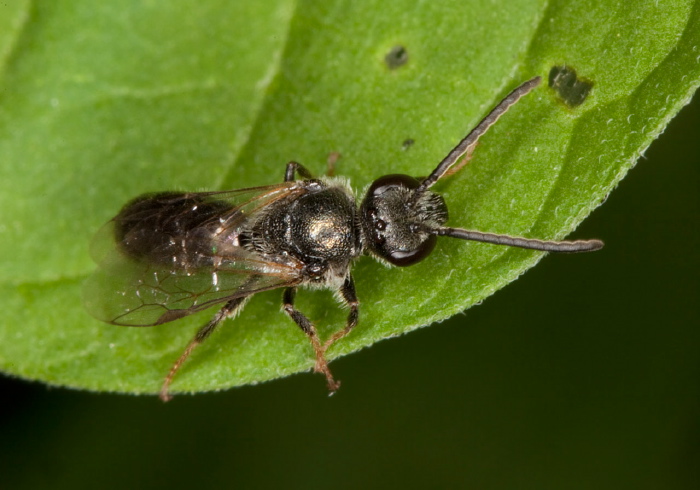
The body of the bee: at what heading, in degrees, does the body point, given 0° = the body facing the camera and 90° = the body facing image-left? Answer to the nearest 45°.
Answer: approximately 270°
